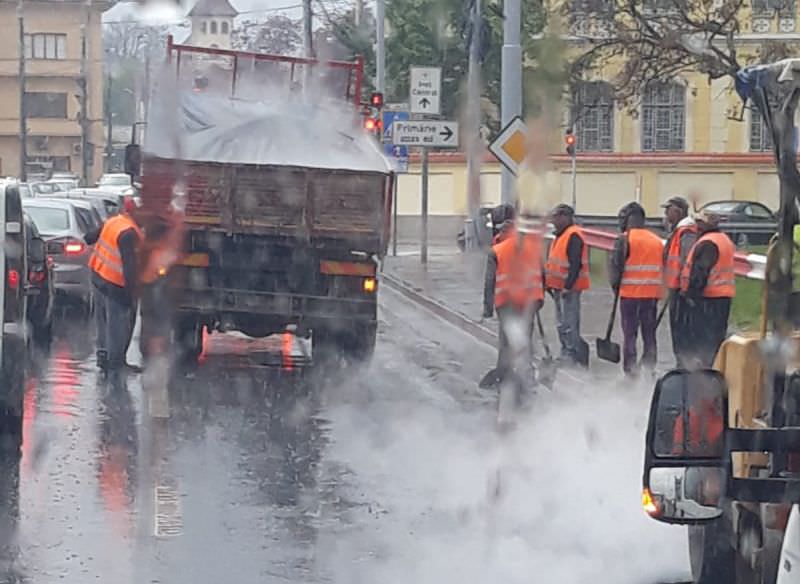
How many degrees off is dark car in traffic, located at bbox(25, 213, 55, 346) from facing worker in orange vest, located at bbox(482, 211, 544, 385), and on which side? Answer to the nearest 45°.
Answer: approximately 135° to its right

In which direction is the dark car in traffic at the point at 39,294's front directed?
away from the camera

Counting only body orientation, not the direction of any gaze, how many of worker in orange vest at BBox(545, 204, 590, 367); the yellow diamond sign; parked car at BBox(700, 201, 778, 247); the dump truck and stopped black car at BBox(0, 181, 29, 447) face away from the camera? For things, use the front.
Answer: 2

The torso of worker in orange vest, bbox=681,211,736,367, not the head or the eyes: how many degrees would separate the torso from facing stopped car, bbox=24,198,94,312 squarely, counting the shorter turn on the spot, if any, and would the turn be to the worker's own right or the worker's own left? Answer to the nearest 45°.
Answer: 0° — they already face it

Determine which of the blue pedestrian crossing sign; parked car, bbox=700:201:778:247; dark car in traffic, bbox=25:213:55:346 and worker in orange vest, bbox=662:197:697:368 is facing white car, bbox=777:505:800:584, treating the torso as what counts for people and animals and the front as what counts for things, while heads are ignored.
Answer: the blue pedestrian crossing sign

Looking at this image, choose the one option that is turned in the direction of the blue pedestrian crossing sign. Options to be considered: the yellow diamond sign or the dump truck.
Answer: the dump truck

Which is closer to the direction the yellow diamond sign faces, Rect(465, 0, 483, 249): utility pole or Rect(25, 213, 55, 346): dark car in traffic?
the dark car in traffic

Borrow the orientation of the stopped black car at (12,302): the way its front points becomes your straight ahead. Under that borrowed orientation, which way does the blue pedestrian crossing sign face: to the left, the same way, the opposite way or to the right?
the opposite way

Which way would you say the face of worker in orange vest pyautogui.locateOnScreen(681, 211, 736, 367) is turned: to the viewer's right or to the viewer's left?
to the viewer's left

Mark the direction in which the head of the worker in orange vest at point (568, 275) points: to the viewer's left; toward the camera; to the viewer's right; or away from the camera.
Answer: to the viewer's left

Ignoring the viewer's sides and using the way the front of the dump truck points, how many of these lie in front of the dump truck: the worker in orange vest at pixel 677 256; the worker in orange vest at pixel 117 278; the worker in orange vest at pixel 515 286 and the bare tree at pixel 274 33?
1

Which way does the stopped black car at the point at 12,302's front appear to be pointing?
away from the camera

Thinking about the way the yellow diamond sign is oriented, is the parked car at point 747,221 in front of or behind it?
behind

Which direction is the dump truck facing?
away from the camera

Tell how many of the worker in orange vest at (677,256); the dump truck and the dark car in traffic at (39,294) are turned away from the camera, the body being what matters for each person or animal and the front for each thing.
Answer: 2

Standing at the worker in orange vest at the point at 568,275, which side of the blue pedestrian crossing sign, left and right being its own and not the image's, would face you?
front

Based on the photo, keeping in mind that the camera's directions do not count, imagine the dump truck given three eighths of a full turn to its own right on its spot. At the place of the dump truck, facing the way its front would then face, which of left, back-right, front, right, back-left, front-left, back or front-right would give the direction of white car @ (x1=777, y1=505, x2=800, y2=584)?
front-right

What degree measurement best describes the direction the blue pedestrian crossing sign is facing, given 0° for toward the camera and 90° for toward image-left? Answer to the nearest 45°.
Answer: approximately 0°
